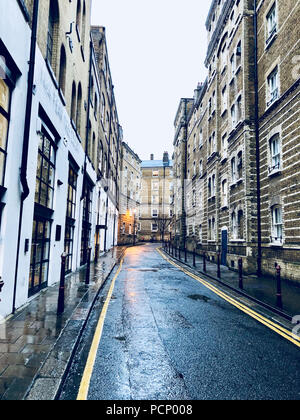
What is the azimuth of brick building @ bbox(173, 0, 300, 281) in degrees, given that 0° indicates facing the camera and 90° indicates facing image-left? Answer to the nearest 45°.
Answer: approximately 90°
